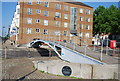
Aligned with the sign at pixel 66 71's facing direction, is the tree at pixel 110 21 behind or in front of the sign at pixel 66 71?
behind

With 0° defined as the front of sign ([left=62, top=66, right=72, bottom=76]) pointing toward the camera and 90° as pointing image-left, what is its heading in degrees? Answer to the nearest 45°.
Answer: approximately 0°

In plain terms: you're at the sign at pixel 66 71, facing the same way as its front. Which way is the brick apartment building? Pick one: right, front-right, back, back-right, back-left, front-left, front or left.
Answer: back
